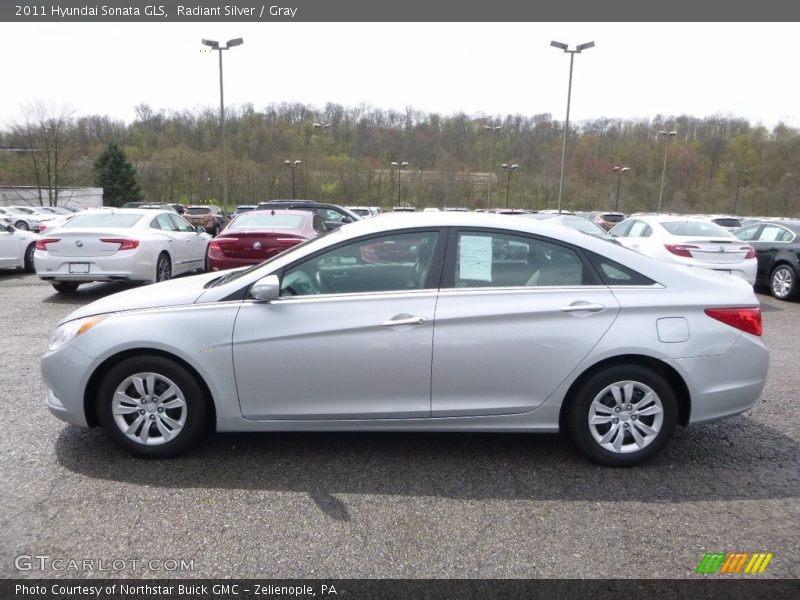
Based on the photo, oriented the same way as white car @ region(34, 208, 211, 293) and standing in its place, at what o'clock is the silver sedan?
The silver sedan is roughly at 4 o'clock from the white car.

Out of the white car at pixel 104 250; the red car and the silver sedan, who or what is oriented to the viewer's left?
the silver sedan

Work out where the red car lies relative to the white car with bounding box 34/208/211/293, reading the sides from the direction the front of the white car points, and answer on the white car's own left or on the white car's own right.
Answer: on the white car's own right

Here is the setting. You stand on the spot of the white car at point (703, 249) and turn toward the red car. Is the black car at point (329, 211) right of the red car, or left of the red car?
right

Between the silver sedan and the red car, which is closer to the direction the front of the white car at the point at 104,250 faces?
the red car

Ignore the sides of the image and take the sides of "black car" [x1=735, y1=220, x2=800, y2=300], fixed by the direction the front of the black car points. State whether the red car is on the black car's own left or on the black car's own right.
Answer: on the black car's own left

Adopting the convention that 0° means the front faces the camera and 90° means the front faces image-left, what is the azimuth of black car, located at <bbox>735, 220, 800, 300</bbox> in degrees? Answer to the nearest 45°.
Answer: approximately 135°

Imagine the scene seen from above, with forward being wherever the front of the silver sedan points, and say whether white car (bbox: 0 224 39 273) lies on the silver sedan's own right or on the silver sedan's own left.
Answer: on the silver sedan's own right

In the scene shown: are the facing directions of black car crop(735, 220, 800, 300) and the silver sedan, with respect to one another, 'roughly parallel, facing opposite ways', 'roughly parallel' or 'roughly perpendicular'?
roughly perpendicular

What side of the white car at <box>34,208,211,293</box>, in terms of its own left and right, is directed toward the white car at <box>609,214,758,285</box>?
right

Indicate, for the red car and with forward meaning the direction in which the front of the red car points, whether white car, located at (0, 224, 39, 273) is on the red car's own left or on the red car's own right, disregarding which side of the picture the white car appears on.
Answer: on the red car's own left

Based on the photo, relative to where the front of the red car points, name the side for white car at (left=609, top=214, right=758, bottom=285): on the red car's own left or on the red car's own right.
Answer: on the red car's own right

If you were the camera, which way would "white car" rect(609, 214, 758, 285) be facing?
facing away from the viewer and to the left of the viewer

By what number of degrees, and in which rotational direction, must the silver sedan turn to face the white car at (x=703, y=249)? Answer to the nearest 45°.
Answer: approximately 135° to its right

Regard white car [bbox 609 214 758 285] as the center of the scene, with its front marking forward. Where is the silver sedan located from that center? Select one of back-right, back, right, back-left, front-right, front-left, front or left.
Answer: back-left

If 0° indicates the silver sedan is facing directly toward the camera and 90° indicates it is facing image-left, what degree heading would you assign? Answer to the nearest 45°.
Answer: approximately 90°
